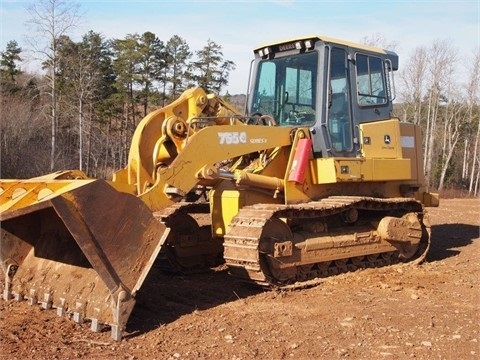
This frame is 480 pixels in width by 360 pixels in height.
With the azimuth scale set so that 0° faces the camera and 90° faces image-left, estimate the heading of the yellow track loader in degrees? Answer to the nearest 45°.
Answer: approximately 45°
